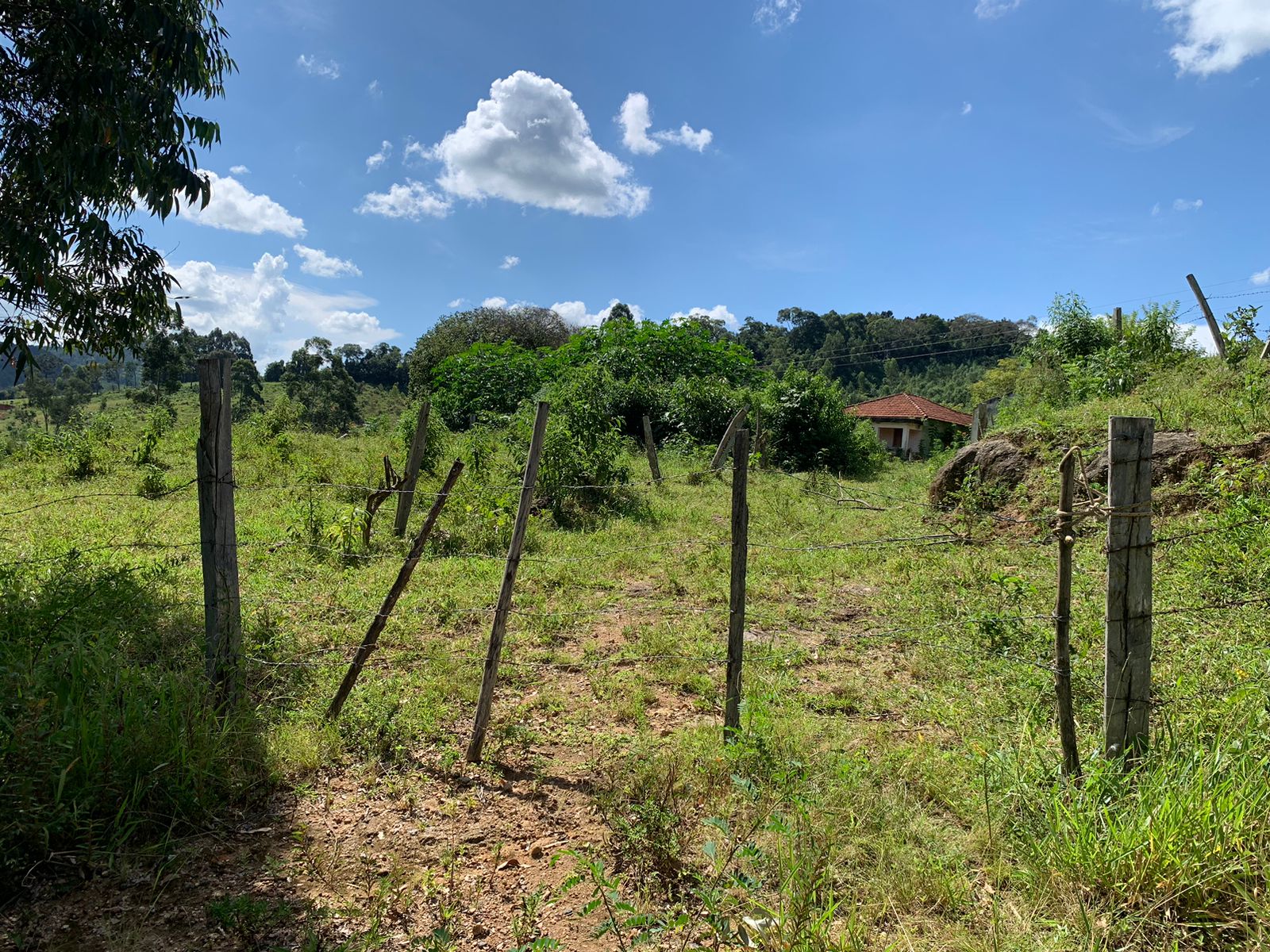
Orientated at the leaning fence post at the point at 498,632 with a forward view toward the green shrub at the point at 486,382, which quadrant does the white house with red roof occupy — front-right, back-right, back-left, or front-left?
front-right

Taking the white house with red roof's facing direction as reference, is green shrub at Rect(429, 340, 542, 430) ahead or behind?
ahead

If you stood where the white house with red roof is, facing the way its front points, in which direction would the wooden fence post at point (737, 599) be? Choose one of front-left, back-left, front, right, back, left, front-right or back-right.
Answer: front-left

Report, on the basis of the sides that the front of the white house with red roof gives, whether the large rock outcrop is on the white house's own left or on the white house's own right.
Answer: on the white house's own left

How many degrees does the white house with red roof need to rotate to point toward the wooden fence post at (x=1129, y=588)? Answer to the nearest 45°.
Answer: approximately 45° to its left

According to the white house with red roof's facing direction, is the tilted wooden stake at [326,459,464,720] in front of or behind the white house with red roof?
in front

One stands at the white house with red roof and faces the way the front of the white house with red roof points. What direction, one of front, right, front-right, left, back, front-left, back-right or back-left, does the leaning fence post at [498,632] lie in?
front-left

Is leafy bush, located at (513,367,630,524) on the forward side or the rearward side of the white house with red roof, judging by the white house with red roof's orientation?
on the forward side

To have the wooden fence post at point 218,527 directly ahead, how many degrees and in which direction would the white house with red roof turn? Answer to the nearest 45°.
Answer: approximately 45° to its left

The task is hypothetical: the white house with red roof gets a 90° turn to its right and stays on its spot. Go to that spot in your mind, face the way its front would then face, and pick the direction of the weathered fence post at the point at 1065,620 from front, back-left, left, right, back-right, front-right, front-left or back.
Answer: back-left

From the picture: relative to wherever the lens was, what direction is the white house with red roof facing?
facing the viewer and to the left of the viewer
